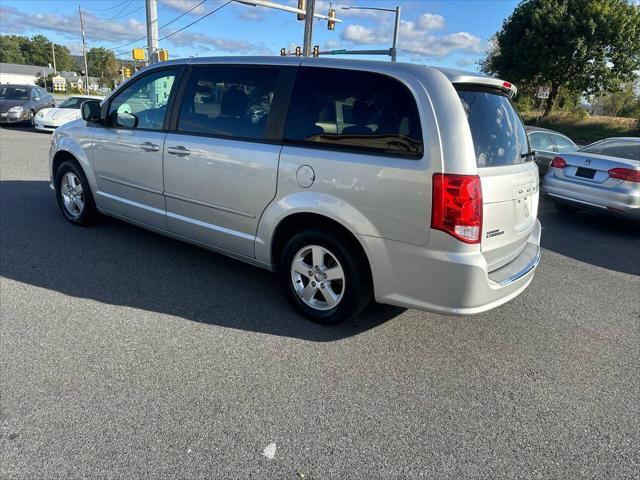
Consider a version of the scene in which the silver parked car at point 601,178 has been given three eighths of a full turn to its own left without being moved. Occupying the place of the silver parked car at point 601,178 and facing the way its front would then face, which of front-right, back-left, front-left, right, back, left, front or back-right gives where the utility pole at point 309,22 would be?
front-right

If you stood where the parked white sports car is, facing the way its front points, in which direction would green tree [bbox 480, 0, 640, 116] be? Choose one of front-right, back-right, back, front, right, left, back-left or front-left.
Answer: back-left

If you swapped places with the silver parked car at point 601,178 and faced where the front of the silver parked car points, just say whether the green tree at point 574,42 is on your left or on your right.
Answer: on your left

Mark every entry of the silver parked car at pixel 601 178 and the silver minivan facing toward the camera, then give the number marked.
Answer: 0

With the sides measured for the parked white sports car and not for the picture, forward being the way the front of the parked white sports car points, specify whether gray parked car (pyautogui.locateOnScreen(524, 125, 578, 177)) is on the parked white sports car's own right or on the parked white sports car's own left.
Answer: on the parked white sports car's own left

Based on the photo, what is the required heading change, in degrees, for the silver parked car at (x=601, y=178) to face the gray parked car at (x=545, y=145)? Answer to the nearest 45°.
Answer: approximately 45° to its left

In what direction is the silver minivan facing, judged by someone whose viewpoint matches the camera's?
facing away from the viewer and to the left of the viewer

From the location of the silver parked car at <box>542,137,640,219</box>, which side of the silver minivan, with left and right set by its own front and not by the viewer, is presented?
right

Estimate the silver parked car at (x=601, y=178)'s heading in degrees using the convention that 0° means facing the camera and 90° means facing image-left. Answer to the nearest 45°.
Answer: approximately 225°

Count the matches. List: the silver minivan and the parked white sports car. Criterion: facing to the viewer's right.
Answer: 0

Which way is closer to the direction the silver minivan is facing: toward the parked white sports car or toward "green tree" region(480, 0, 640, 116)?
the parked white sports car

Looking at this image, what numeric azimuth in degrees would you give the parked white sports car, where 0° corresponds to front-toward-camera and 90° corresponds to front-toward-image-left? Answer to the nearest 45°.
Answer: approximately 45°
